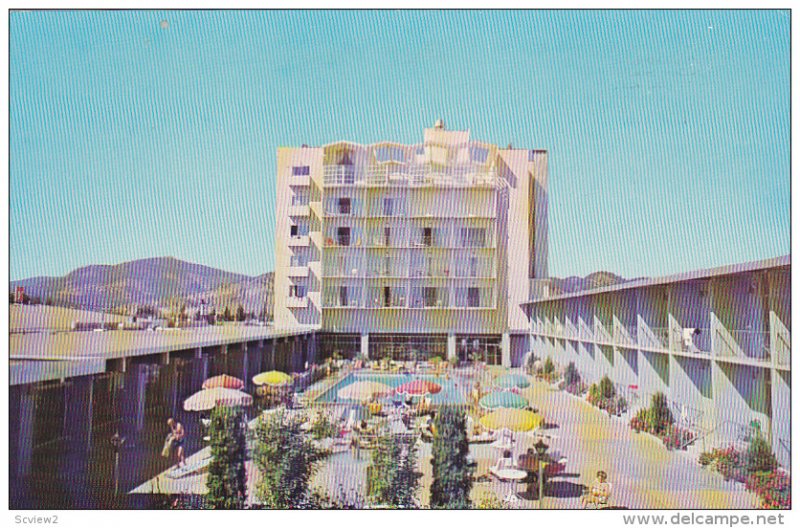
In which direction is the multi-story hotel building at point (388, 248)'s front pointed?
toward the camera

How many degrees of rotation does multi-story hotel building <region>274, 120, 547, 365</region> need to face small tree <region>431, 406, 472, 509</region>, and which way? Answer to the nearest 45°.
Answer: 0° — it already faces it

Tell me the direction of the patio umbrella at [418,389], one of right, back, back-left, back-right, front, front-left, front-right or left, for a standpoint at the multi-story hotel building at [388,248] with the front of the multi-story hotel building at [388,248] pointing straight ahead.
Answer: front

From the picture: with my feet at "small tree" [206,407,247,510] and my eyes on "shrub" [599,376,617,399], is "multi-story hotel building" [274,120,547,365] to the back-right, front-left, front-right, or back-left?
front-left

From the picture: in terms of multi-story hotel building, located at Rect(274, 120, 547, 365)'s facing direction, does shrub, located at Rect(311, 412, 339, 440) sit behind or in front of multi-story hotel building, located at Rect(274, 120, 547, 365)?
in front

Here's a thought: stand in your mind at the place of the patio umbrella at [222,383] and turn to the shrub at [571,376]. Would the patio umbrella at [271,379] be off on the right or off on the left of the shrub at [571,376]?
left

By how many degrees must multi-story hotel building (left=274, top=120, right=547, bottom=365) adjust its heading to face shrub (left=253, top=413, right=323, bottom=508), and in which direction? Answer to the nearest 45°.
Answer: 0° — it already faces it

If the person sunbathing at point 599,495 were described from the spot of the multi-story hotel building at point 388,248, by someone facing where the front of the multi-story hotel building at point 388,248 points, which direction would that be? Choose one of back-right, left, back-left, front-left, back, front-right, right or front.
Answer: front

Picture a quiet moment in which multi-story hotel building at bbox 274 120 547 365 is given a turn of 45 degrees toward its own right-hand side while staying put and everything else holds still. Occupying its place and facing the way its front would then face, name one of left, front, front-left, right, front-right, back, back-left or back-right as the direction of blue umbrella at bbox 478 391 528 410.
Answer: front-left

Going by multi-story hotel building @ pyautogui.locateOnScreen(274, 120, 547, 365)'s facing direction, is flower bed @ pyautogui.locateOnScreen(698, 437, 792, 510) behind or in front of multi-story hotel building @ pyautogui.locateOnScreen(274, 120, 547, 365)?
in front

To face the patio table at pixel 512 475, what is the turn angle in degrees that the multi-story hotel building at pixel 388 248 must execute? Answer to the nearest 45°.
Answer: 0° — it already faces it

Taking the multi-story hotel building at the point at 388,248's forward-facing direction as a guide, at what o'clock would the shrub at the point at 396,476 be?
The shrub is roughly at 12 o'clock from the multi-story hotel building.
